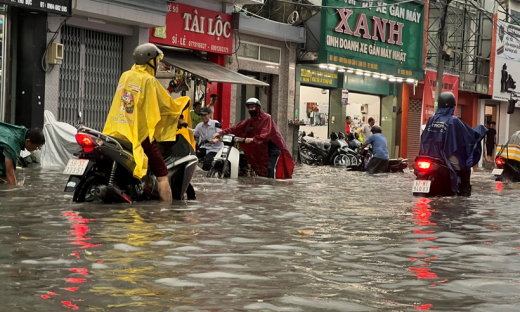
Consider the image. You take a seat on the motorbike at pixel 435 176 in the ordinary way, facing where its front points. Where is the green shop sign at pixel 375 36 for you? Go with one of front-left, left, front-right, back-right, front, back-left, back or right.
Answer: front-left

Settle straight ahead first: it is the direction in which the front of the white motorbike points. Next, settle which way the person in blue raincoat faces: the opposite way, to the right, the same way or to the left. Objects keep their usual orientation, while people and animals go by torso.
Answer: the opposite way

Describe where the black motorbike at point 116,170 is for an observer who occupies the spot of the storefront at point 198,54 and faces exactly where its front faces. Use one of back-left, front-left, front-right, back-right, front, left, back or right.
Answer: front-right

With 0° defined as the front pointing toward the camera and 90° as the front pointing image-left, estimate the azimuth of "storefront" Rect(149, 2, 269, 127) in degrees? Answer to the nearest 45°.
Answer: approximately 315°

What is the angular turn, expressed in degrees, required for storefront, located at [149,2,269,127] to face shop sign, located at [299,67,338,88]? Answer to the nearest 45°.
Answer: approximately 90° to its left

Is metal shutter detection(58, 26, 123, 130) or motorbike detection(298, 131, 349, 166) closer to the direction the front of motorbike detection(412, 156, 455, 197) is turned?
the motorbike

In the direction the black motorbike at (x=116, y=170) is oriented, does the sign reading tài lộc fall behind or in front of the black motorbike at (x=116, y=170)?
in front

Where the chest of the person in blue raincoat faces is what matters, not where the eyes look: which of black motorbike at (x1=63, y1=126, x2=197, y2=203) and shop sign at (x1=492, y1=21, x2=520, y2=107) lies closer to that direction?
the shop sign

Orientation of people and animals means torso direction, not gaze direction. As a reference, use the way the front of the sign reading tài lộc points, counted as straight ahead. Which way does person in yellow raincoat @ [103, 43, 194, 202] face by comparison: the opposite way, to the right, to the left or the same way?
to the left

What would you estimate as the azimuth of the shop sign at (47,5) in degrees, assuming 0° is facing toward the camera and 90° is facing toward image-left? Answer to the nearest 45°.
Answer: approximately 315°

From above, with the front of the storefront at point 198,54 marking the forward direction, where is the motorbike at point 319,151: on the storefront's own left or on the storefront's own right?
on the storefront's own left
